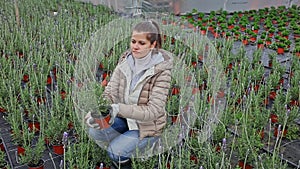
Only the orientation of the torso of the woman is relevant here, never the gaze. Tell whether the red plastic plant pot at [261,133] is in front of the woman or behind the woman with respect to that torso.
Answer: behind

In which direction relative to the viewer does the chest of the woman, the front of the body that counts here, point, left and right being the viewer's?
facing the viewer and to the left of the viewer

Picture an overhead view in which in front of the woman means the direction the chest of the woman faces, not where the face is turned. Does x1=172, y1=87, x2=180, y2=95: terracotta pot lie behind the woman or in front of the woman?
behind

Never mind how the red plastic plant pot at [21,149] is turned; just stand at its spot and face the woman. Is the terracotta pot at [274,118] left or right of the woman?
left

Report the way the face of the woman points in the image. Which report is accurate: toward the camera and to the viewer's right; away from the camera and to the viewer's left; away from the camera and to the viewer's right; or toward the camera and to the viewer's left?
toward the camera and to the viewer's left

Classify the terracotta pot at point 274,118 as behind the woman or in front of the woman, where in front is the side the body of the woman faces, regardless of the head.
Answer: behind

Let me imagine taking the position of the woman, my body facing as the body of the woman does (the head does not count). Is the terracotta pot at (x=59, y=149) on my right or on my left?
on my right

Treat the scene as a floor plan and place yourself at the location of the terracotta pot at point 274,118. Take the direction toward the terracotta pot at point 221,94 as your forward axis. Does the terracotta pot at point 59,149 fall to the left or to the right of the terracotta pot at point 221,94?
left

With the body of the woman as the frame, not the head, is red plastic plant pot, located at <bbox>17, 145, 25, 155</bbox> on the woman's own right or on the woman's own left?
on the woman's own right

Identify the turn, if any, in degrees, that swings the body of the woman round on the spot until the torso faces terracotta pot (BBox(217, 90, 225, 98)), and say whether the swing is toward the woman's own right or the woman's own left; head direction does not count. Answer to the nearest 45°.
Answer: approximately 180°
